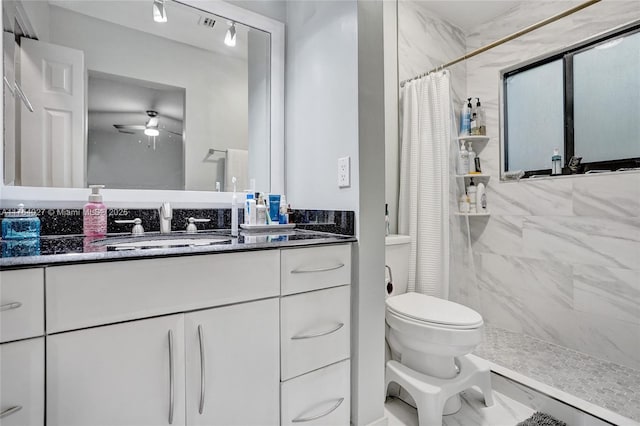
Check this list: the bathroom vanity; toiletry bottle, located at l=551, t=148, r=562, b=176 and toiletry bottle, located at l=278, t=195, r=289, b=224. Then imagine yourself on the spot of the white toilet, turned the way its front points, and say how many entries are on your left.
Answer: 1

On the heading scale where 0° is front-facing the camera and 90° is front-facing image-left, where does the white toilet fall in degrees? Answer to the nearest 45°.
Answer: approximately 315°

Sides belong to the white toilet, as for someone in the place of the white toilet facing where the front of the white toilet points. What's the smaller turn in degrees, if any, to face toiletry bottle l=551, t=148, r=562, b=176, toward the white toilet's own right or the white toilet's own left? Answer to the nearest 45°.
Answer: approximately 90° to the white toilet's own left

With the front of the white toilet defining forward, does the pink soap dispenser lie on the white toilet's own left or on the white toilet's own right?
on the white toilet's own right

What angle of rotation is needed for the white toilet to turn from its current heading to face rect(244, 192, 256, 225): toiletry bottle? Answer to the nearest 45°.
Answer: approximately 135° to its right
